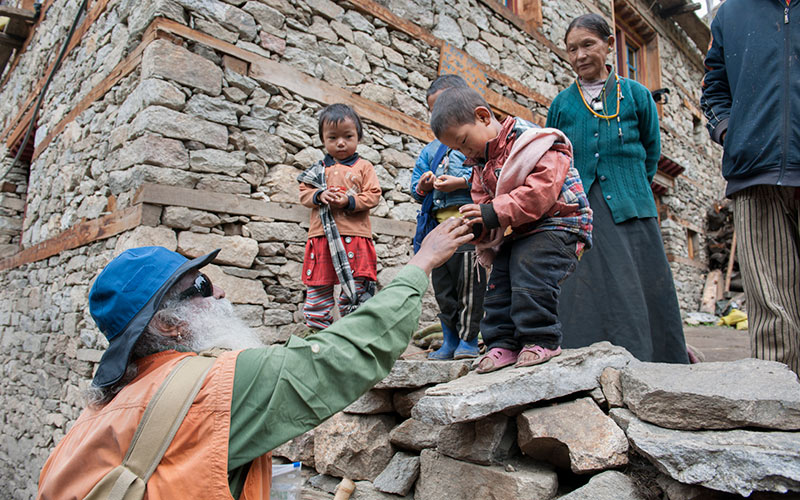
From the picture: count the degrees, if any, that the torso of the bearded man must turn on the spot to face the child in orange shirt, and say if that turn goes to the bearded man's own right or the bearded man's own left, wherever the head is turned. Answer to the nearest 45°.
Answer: approximately 45° to the bearded man's own left

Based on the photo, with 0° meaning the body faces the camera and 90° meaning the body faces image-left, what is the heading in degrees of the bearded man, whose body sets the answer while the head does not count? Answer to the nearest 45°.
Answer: approximately 225°

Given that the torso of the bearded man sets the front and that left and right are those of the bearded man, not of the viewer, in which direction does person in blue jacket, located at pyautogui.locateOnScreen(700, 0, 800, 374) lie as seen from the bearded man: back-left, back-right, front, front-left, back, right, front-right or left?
front-right

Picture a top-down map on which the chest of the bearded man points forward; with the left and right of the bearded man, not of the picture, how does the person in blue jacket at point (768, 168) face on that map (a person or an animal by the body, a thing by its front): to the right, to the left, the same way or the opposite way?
the opposite way
